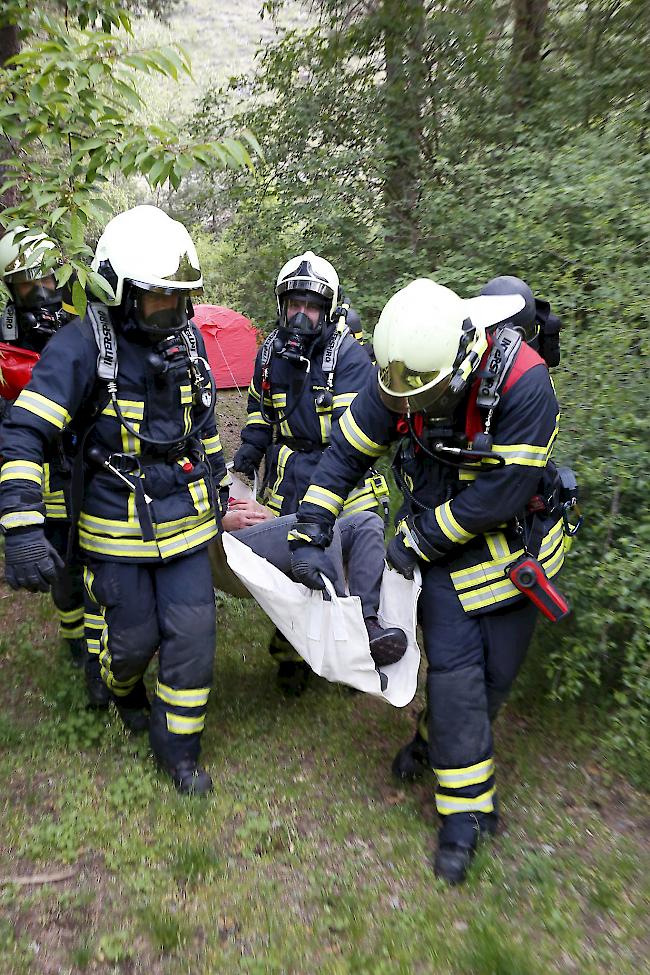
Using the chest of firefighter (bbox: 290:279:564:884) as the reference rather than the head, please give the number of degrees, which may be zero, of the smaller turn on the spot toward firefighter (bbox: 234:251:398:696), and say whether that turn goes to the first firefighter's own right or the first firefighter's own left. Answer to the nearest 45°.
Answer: approximately 90° to the first firefighter's own right

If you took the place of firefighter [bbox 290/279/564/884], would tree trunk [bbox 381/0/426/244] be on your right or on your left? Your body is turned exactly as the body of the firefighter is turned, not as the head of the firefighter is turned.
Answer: on your right

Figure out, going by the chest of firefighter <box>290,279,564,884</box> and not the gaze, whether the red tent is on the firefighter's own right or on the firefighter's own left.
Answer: on the firefighter's own right

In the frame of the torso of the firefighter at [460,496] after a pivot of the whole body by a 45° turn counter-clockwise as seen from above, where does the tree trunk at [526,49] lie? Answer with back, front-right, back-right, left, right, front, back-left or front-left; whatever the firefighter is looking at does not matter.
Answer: back

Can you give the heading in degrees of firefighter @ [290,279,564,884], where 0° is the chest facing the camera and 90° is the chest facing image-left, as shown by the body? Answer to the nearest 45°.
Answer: approximately 45°

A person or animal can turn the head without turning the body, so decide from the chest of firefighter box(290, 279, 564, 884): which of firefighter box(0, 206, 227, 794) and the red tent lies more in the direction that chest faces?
the firefighter

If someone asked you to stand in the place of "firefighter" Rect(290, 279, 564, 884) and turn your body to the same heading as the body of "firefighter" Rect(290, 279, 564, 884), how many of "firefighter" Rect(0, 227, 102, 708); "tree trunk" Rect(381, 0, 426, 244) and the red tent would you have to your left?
0

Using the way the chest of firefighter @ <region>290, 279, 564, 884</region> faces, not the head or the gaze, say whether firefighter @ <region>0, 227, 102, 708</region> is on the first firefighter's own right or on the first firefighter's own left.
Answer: on the first firefighter's own right

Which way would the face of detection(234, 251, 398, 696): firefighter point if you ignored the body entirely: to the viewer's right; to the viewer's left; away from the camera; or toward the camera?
toward the camera

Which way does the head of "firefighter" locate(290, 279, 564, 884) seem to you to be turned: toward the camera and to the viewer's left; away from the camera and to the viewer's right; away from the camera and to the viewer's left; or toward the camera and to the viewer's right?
toward the camera and to the viewer's left
